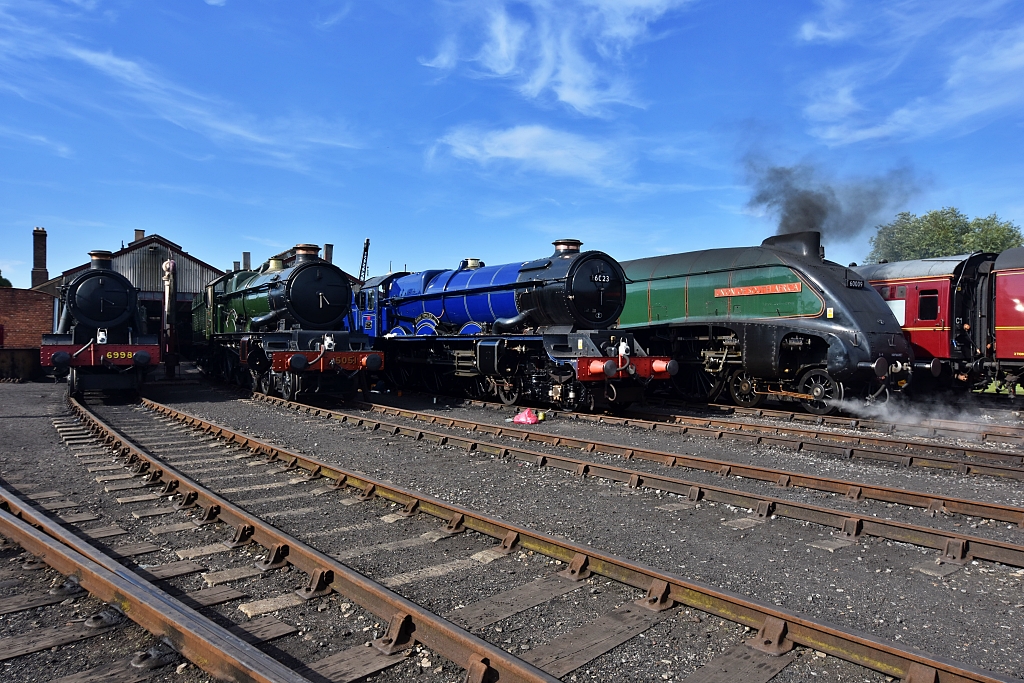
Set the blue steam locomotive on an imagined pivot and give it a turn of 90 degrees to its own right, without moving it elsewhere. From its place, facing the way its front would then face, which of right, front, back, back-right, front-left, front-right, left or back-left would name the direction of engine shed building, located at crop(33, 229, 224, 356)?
right

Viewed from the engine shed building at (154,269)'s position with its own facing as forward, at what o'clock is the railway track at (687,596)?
The railway track is roughly at 12 o'clock from the engine shed building.

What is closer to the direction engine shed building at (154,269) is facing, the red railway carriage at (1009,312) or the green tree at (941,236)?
the red railway carriage

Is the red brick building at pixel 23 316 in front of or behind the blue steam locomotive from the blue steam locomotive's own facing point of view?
behind

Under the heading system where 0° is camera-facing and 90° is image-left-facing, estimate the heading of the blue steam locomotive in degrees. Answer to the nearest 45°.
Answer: approximately 315°

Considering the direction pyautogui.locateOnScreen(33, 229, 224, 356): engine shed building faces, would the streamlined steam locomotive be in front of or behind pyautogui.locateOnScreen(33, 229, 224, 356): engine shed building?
in front

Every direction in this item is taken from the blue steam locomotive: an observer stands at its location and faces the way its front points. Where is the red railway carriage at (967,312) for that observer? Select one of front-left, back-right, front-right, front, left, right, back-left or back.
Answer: front-left

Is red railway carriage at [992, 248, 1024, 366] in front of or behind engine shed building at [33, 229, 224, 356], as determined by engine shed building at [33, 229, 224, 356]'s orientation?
in front

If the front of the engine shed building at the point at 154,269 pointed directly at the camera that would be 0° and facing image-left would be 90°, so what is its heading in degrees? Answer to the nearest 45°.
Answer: approximately 0°

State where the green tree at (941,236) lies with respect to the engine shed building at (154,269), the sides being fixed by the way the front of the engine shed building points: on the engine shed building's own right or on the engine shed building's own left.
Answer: on the engine shed building's own left
